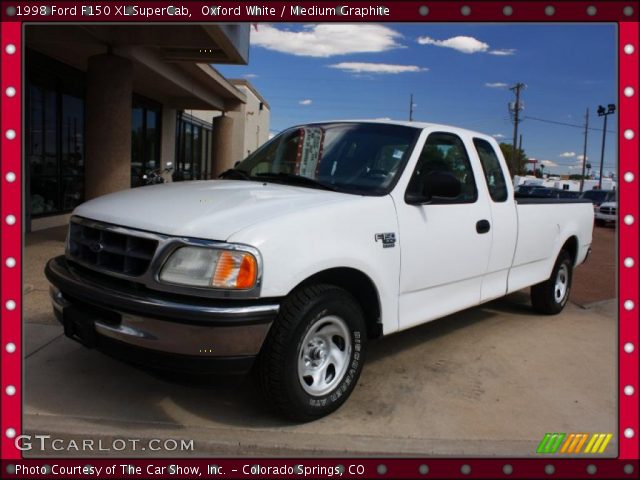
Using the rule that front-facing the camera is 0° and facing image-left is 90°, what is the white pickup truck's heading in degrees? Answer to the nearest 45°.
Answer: approximately 45°

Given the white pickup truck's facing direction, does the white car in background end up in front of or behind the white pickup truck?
behind
